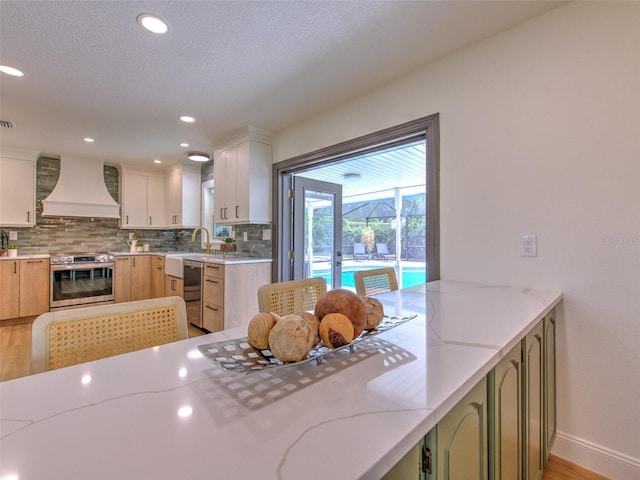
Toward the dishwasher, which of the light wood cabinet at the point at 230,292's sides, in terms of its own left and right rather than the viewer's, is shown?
right

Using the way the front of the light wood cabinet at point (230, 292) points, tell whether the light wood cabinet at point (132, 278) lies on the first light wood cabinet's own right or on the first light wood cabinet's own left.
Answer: on the first light wood cabinet's own right

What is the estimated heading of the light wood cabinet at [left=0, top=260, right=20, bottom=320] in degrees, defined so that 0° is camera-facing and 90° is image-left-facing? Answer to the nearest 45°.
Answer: approximately 0°

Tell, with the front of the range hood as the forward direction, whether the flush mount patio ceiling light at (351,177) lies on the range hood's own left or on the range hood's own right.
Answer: on the range hood's own left

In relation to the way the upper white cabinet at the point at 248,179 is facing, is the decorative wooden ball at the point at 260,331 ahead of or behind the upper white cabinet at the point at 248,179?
ahead

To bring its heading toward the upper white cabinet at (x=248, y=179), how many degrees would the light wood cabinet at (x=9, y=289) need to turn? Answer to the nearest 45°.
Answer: approximately 45° to its left

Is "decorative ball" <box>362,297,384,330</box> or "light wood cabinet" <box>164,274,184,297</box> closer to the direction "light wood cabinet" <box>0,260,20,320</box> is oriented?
the decorative ball

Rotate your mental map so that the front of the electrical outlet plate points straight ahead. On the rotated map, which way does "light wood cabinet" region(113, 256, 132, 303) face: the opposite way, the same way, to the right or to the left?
to the left

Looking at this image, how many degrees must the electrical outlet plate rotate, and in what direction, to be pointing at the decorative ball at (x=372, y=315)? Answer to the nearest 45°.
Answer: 0° — it already faces it

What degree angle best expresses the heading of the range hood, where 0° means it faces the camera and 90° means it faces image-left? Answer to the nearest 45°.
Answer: approximately 0°

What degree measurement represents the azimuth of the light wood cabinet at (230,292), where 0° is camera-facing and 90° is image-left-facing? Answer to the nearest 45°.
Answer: approximately 45°
